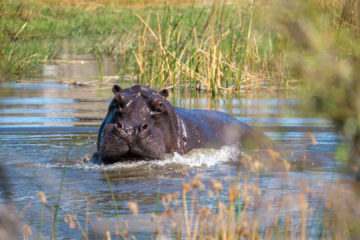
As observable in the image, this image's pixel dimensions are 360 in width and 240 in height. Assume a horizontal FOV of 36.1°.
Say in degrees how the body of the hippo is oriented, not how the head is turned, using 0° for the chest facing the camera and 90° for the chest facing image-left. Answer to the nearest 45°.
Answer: approximately 45°
